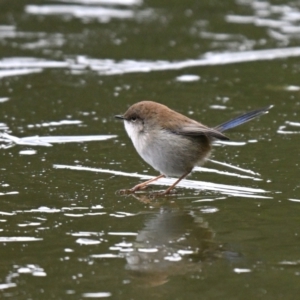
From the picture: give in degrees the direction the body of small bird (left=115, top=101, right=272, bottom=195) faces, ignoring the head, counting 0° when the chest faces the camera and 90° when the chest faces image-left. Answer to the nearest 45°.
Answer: approximately 90°
